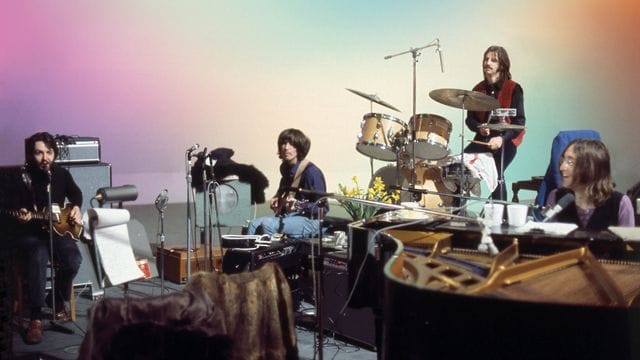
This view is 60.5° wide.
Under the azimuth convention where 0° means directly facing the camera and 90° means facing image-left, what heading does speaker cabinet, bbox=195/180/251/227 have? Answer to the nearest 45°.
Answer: approximately 0°

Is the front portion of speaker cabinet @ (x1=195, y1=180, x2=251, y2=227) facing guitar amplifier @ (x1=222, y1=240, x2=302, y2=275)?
yes

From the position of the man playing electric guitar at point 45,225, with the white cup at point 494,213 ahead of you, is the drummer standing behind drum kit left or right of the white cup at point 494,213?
left

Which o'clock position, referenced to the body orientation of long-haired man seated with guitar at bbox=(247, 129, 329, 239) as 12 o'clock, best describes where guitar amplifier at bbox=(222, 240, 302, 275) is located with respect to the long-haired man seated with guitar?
The guitar amplifier is roughly at 11 o'clock from the long-haired man seated with guitar.

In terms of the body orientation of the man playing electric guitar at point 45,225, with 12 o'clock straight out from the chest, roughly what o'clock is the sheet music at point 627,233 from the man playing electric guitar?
The sheet music is roughly at 11 o'clock from the man playing electric guitar.

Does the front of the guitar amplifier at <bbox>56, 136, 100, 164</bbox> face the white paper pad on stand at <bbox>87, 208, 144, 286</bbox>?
yes

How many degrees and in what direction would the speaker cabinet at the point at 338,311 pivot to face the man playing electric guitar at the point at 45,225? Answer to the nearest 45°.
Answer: approximately 45° to its right

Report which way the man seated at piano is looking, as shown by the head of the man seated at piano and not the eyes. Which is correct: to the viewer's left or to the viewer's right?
to the viewer's left

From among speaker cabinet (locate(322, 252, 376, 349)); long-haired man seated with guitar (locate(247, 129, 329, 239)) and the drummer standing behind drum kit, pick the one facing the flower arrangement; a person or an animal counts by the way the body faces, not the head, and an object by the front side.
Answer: the drummer standing behind drum kit

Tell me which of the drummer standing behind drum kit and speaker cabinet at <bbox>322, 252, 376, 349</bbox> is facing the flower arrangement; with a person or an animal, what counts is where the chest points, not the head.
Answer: the drummer standing behind drum kit

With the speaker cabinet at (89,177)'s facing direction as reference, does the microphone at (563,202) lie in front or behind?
in front

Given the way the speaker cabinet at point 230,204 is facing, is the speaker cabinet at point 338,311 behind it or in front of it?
in front

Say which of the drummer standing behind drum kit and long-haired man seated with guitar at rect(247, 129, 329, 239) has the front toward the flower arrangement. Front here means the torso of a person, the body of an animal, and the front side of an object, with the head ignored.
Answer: the drummer standing behind drum kit

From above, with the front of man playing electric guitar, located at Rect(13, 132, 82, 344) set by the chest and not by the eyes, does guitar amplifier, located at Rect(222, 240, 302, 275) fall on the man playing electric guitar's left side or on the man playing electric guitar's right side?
on the man playing electric guitar's left side
